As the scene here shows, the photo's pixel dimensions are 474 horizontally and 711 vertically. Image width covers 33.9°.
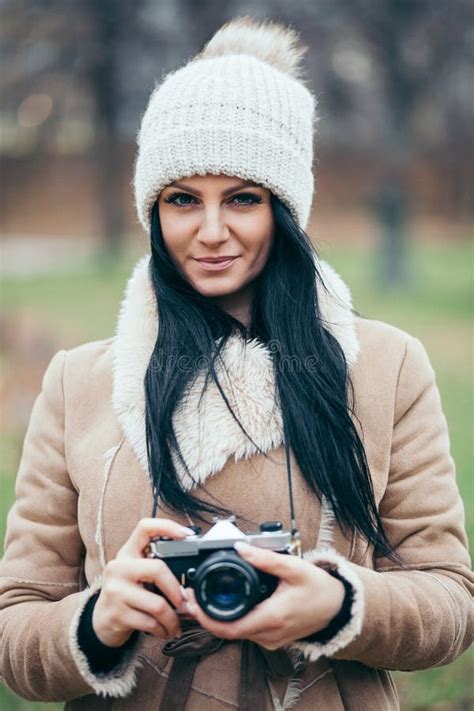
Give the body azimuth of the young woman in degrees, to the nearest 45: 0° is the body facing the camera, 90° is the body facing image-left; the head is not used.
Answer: approximately 0°
